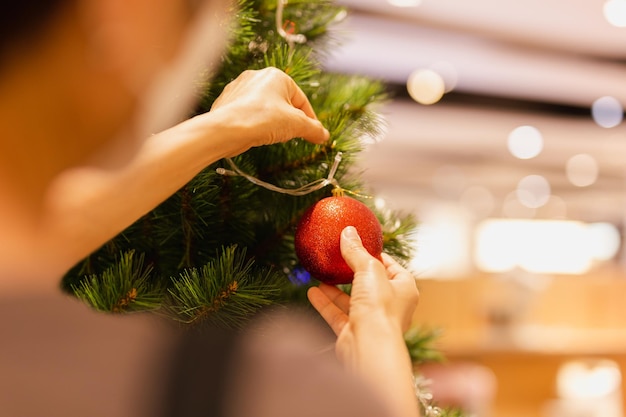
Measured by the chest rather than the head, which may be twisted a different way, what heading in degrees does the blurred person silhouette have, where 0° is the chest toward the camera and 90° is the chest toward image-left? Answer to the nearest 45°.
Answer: approximately 225°
